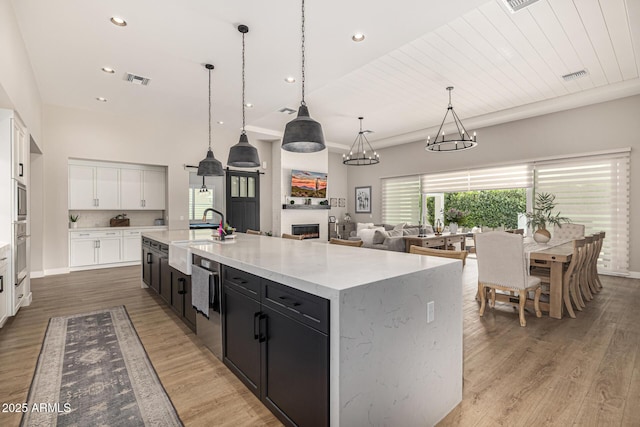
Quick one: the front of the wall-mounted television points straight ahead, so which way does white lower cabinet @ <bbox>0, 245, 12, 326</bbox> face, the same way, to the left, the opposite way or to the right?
to the left

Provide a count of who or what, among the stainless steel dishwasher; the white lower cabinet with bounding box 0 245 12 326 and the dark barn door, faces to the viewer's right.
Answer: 1

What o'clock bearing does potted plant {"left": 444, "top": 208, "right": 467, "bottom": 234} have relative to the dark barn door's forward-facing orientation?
The potted plant is roughly at 10 o'clock from the dark barn door.

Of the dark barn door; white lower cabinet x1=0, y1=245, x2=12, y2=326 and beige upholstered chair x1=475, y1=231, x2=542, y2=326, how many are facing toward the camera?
1

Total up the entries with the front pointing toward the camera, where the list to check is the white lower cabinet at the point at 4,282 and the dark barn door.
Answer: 1

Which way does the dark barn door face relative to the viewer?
toward the camera

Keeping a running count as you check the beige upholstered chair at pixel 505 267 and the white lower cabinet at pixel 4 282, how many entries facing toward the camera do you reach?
0

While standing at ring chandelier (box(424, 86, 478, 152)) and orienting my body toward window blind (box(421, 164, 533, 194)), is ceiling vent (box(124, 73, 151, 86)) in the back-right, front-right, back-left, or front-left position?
back-left

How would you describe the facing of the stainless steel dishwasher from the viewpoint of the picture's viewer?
facing the viewer and to the left of the viewer

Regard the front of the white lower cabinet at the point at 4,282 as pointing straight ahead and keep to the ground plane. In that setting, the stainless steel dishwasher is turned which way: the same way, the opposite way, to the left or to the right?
the opposite way

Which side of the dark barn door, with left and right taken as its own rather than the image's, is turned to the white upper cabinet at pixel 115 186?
right

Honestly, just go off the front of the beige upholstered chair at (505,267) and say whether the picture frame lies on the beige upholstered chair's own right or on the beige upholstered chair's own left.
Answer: on the beige upholstered chair's own left

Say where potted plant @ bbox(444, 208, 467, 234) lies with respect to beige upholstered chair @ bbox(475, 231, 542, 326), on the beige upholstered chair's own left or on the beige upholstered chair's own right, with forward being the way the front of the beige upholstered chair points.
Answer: on the beige upholstered chair's own left

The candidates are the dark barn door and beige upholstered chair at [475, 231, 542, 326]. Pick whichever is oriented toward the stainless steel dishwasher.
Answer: the dark barn door

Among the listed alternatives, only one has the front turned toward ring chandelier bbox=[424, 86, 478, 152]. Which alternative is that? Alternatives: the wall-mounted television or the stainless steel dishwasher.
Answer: the wall-mounted television
